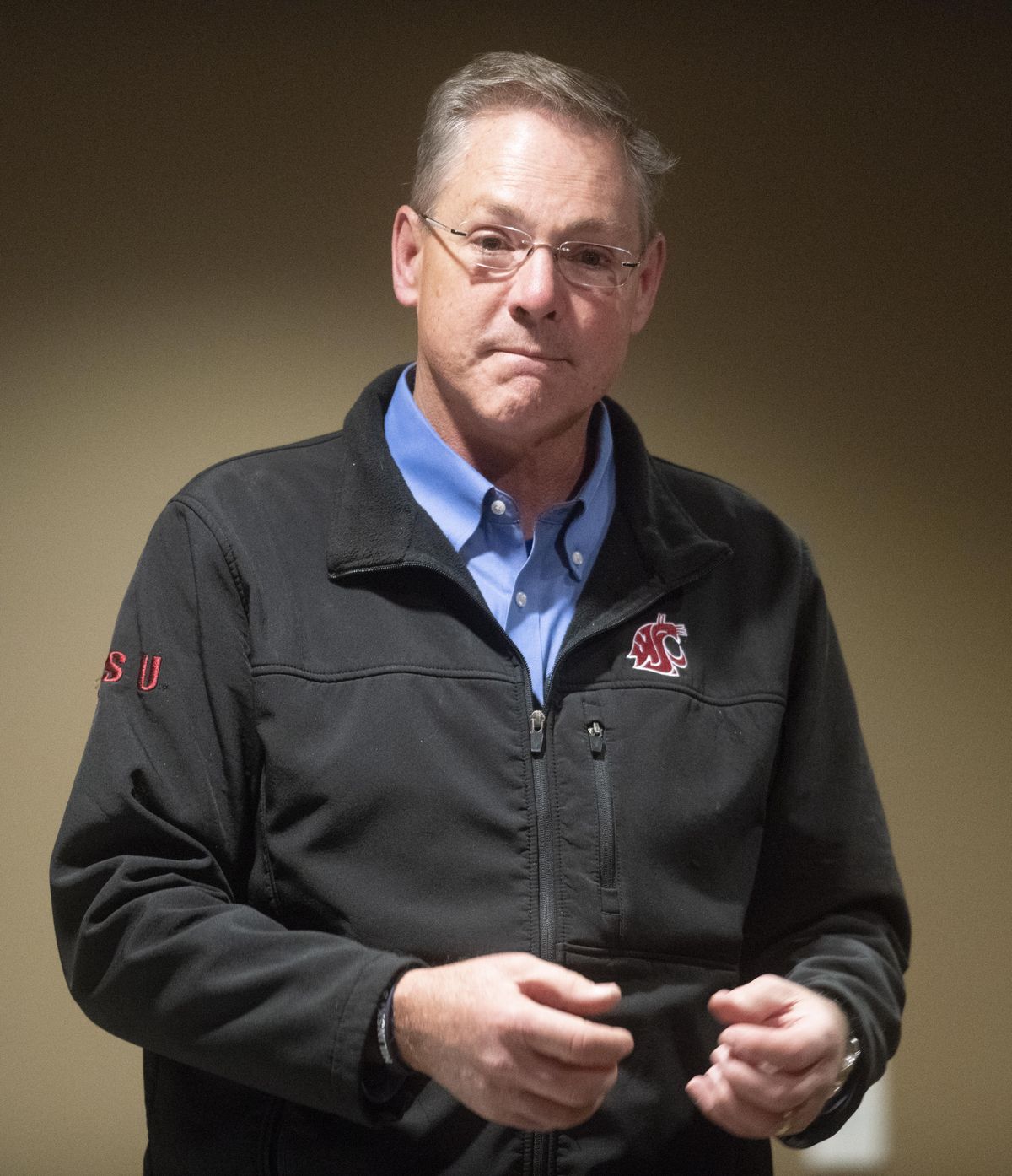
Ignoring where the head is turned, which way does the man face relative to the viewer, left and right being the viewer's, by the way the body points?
facing the viewer

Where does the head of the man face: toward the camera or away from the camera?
toward the camera
